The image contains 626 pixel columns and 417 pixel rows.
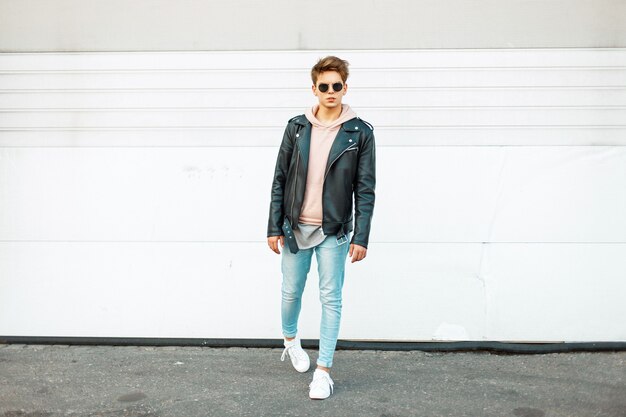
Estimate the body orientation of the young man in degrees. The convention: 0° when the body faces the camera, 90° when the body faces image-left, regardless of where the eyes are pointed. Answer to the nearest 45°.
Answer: approximately 0°
